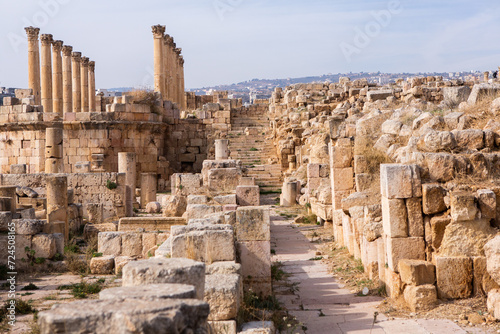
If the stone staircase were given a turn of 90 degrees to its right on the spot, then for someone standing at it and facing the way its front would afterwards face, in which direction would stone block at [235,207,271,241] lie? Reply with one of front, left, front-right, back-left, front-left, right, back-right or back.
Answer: left

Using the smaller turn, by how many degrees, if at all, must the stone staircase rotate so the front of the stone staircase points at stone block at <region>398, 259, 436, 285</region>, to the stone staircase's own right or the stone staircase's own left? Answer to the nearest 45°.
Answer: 0° — it already faces it

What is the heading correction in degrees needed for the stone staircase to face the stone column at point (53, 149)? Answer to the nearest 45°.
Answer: approximately 45° to its right

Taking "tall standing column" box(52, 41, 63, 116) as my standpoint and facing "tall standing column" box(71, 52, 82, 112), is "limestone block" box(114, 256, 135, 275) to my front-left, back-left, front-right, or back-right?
back-right

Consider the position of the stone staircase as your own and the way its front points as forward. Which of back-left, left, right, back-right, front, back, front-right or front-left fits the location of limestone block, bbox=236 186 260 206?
front

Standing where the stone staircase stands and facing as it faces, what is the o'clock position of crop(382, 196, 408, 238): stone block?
The stone block is roughly at 12 o'clock from the stone staircase.

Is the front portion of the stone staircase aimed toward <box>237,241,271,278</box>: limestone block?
yes

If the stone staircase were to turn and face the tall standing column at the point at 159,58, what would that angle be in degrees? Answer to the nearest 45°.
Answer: approximately 135° to its right

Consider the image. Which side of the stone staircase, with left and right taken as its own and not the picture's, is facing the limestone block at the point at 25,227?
front

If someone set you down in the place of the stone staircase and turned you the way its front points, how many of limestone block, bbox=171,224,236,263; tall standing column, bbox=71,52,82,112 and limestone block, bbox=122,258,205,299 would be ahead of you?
2

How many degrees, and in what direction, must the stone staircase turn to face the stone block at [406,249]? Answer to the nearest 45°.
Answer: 0° — it already faces it

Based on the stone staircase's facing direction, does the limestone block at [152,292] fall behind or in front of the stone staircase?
in front

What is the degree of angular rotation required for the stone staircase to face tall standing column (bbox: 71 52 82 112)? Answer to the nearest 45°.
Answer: approximately 135° to its right

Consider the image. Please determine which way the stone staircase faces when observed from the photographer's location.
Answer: facing the viewer

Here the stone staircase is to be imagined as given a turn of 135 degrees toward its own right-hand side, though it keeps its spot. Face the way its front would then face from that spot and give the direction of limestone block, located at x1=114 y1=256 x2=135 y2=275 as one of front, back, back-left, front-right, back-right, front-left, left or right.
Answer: back-left

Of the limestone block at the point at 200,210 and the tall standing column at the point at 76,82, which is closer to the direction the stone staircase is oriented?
the limestone block

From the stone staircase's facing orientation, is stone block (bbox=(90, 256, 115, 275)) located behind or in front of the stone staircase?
in front

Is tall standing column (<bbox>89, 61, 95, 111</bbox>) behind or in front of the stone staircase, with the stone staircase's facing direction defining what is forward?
behind

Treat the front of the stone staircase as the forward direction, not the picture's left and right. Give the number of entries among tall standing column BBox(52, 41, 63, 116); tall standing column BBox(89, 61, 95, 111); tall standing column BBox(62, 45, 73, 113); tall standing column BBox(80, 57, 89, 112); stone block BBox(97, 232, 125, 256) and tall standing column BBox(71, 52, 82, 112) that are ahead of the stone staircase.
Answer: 1

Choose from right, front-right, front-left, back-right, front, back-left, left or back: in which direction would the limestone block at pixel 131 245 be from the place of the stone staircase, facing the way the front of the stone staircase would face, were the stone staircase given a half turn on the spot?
back

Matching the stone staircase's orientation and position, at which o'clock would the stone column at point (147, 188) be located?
The stone column is roughly at 1 o'clock from the stone staircase.

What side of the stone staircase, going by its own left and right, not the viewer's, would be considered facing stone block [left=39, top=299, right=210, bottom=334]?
front
